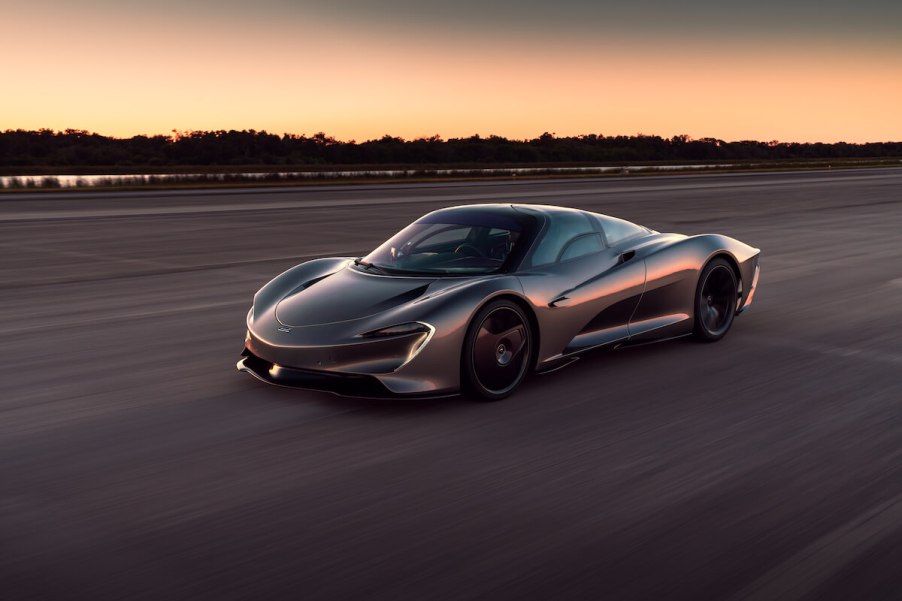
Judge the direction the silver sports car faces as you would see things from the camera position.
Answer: facing the viewer and to the left of the viewer
